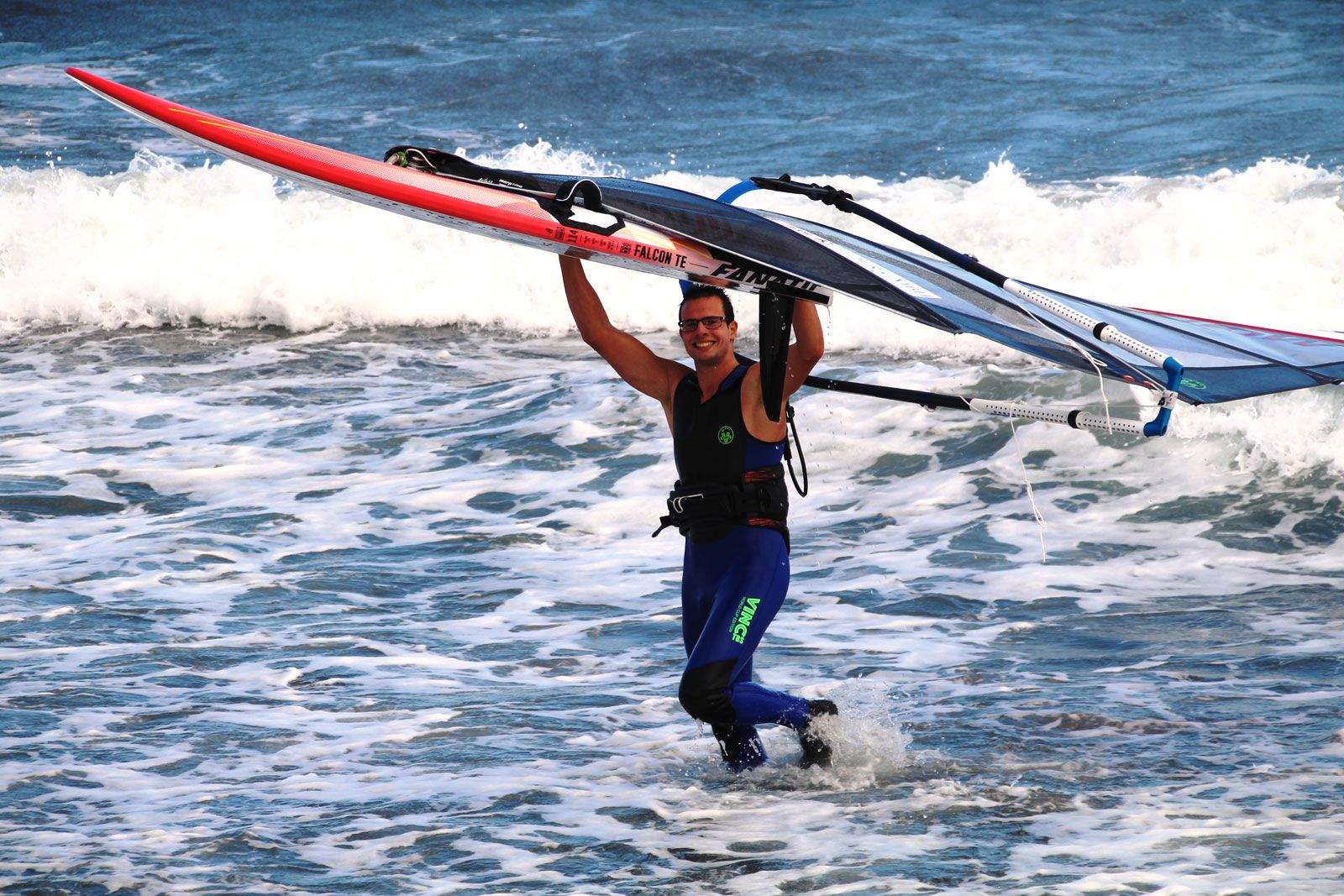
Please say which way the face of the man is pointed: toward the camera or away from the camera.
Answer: toward the camera

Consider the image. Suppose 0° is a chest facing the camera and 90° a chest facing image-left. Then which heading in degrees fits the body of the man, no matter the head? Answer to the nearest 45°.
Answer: approximately 45°
